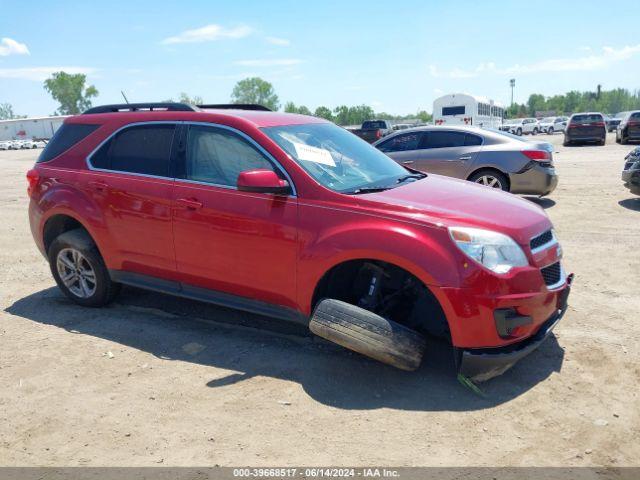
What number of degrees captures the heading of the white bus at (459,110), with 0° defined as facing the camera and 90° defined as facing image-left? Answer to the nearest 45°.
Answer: approximately 225°

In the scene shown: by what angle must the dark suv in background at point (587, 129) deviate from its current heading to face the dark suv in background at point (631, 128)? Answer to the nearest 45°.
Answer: approximately 90° to its right

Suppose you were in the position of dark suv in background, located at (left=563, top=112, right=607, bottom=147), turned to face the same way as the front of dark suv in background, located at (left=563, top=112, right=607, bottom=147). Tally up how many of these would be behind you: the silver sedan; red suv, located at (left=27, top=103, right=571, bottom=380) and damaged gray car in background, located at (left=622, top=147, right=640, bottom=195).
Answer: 3

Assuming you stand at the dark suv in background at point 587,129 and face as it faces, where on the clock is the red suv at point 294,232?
The red suv is roughly at 6 o'clock from the dark suv in background.

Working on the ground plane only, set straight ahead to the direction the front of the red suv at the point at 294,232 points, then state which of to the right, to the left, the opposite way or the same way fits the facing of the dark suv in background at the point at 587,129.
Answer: to the left

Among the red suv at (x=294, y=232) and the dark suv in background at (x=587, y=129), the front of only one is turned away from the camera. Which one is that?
the dark suv in background

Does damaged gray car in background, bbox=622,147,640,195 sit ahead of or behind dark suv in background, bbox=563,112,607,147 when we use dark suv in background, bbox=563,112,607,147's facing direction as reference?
behind

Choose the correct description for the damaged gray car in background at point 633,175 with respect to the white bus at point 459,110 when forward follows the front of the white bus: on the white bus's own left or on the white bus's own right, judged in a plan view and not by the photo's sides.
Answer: on the white bus's own right

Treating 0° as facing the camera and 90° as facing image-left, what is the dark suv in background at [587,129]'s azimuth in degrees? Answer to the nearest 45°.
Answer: approximately 180°

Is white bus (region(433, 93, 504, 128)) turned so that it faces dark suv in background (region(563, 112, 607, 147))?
no

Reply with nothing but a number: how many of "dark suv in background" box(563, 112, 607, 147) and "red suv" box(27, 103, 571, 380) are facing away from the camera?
1

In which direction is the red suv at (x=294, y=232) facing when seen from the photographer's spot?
facing the viewer and to the right of the viewer

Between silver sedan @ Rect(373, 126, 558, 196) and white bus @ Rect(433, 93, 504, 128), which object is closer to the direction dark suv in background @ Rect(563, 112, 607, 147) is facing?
the white bus

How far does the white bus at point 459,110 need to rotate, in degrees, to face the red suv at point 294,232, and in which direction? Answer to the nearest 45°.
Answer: approximately 135° to its right
